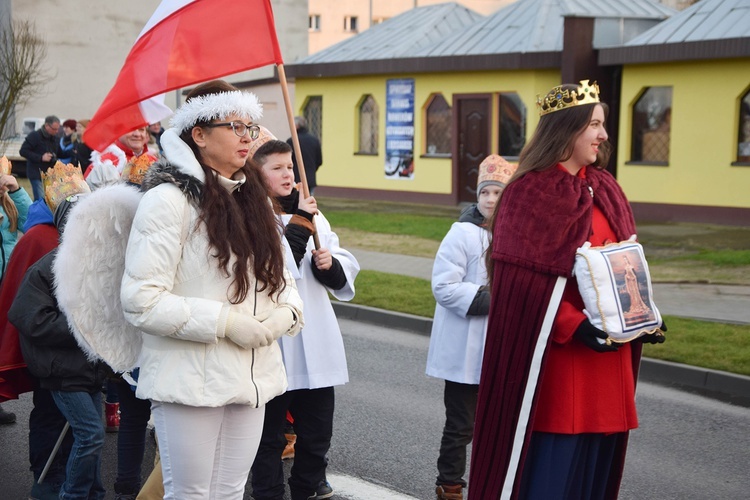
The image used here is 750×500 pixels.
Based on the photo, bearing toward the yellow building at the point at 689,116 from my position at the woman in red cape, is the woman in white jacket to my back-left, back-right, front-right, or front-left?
back-left

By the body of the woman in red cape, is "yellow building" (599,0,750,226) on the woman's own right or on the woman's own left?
on the woman's own left
